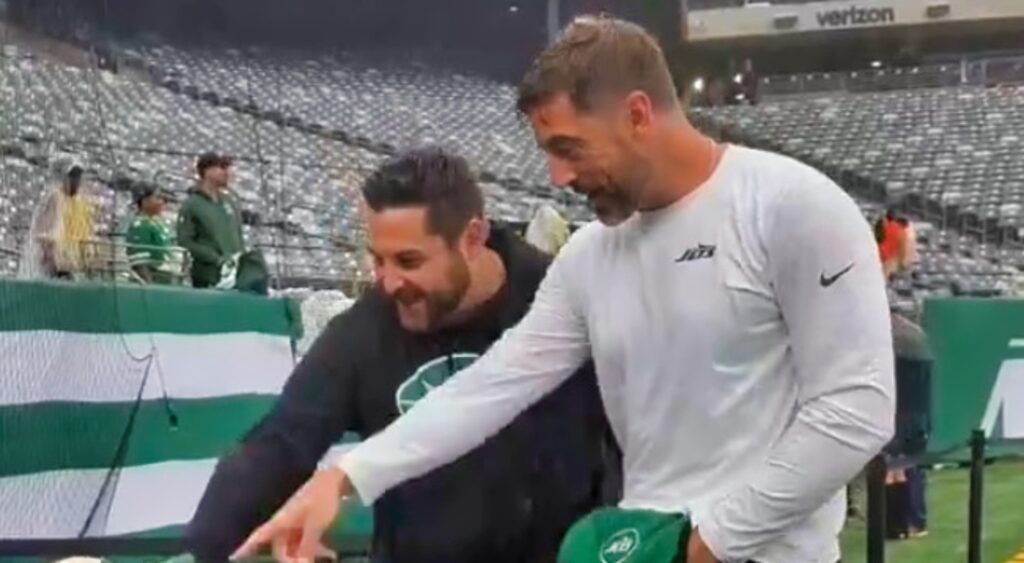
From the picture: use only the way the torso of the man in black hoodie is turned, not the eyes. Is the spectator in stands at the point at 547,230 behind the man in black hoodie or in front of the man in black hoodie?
behind

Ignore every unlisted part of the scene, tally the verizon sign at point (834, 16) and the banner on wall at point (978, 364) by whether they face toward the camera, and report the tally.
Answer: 2

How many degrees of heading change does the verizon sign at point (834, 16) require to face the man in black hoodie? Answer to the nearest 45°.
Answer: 0° — it already faces them

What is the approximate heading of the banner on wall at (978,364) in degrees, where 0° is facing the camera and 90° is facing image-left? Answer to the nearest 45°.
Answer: approximately 0°

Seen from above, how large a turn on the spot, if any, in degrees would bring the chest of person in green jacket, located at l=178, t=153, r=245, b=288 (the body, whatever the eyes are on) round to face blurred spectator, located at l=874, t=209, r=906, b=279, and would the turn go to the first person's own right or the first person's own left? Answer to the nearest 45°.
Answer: approximately 45° to the first person's own left

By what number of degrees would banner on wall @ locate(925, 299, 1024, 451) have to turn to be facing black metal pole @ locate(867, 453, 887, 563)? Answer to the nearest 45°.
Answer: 0° — it already faces it

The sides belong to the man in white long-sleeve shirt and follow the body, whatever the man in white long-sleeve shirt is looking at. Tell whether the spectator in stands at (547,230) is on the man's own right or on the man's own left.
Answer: on the man's own right

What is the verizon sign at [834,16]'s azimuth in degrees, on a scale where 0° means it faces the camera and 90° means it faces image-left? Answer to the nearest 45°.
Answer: approximately 0°

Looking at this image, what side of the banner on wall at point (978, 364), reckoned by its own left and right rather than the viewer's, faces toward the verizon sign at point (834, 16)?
back

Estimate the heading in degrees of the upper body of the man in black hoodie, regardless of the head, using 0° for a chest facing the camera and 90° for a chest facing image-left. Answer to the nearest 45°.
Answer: approximately 45°

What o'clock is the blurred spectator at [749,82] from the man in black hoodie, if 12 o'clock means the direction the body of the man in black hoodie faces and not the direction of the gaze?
The blurred spectator is roughly at 5 o'clock from the man in black hoodie.
